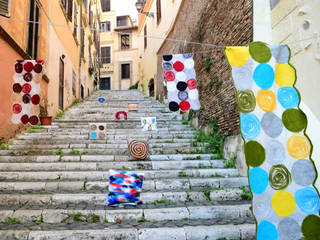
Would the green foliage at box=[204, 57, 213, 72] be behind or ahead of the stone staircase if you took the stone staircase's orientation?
behind

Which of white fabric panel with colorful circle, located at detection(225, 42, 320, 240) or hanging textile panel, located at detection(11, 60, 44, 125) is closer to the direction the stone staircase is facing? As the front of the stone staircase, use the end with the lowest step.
the white fabric panel with colorful circle

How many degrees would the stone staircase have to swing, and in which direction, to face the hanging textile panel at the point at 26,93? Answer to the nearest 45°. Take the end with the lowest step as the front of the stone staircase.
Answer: approximately 135° to its right

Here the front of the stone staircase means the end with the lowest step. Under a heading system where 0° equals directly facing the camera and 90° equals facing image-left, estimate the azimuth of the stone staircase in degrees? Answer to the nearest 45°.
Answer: approximately 0°

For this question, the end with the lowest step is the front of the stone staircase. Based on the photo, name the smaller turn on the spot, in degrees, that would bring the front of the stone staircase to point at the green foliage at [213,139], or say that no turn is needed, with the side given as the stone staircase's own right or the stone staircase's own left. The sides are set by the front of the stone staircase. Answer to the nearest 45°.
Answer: approximately 135° to the stone staircase's own left

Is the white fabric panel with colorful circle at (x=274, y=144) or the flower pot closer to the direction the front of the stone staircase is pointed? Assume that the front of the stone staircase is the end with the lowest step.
the white fabric panel with colorful circle

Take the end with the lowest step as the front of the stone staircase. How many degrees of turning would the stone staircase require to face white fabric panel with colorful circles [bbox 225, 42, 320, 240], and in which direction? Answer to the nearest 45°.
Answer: approximately 45° to its left
